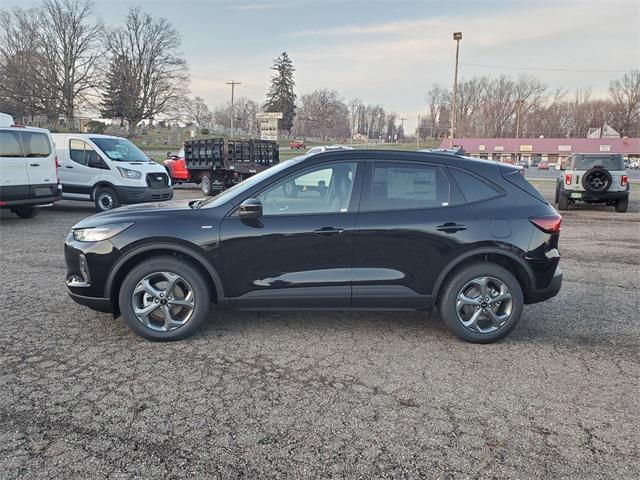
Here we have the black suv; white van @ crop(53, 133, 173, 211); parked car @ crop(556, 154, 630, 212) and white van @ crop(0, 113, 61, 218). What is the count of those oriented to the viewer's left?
1

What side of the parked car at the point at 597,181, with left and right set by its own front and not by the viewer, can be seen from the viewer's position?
back

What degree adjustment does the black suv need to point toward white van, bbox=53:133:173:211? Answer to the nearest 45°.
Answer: approximately 45° to its right

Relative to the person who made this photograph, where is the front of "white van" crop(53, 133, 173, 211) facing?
facing the viewer and to the right of the viewer

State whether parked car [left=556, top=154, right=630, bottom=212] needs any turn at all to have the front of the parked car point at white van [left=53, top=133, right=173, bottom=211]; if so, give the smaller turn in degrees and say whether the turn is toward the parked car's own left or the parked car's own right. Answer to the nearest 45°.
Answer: approximately 135° to the parked car's own left

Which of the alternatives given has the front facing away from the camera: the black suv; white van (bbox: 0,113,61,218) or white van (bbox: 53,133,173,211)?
white van (bbox: 0,113,61,218)

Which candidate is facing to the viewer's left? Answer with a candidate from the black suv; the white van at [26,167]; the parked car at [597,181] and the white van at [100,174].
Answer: the black suv

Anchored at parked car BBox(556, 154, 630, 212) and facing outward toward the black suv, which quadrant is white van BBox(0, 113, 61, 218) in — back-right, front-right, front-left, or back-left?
front-right

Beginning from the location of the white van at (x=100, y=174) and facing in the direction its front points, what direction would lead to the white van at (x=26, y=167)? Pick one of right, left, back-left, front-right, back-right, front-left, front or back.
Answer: right

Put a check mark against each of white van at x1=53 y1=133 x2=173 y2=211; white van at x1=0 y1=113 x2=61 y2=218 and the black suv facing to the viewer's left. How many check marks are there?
1

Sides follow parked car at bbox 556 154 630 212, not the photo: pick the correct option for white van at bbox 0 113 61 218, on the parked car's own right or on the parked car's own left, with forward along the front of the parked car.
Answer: on the parked car's own left

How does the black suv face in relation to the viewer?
to the viewer's left

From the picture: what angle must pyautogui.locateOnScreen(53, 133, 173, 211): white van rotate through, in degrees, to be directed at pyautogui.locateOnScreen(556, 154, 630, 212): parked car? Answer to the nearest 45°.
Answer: approximately 45° to its left

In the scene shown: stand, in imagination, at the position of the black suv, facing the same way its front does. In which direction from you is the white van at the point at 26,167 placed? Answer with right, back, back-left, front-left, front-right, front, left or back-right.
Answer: front-right

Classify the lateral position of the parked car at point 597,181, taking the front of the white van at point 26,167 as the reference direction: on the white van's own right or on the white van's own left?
on the white van's own right

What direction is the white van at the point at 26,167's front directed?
away from the camera
